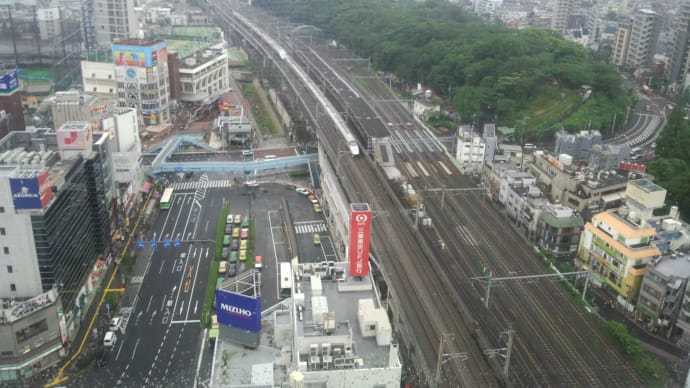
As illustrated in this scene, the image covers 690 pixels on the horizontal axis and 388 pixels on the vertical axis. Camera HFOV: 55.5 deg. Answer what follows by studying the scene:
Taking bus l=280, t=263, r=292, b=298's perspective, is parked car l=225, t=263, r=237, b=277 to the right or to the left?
on its right

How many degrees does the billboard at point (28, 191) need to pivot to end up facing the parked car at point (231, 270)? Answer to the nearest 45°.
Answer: approximately 90° to its left

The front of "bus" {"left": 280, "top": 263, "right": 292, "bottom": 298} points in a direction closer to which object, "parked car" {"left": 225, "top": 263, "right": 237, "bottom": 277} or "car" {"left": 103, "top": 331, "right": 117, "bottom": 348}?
the car

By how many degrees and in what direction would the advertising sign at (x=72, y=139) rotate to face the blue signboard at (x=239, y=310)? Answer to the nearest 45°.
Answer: approximately 45° to its left

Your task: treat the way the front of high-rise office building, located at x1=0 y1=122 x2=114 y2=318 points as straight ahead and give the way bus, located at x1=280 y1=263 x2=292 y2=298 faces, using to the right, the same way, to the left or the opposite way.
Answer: to the right

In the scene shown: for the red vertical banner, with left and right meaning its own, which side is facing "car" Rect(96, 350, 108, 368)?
right

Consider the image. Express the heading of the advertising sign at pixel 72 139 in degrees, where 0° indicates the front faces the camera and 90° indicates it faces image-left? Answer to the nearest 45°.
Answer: approximately 0°

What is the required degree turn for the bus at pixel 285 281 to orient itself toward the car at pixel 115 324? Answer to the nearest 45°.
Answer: approximately 90° to its right

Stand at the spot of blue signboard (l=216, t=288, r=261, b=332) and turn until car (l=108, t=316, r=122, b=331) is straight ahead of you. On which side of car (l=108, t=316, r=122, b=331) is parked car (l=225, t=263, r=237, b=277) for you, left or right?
right

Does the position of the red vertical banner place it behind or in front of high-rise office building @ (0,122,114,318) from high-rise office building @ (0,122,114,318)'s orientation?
in front

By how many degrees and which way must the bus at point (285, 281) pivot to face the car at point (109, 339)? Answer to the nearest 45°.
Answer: approximately 45° to its right
